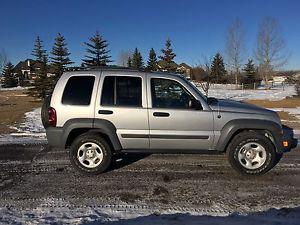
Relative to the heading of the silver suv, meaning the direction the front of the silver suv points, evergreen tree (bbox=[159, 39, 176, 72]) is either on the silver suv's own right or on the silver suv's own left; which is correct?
on the silver suv's own left

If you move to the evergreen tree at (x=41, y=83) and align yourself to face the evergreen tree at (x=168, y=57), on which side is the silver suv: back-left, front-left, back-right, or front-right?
back-right

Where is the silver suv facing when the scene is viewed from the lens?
facing to the right of the viewer

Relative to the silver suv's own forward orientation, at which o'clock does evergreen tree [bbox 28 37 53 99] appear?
The evergreen tree is roughly at 8 o'clock from the silver suv.
